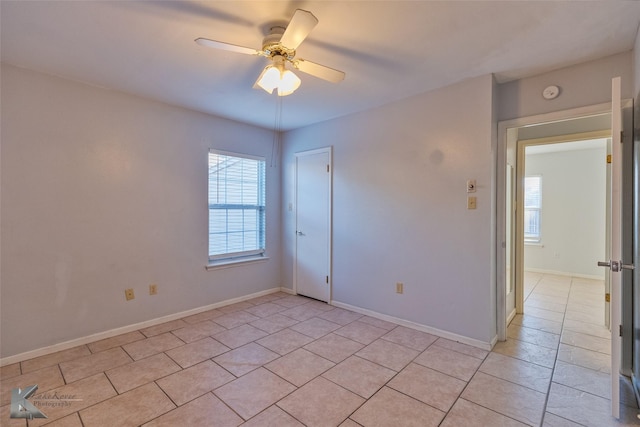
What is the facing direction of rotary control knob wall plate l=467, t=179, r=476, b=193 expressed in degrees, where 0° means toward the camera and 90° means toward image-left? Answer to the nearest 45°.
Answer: approximately 0°

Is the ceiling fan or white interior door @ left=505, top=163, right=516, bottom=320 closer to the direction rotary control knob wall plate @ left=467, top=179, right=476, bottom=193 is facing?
the ceiling fan

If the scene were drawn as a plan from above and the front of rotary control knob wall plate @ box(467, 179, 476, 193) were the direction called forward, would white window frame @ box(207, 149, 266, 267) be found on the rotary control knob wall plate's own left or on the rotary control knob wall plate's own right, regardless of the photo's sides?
on the rotary control knob wall plate's own right

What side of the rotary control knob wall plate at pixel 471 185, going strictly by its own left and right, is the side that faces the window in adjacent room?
back

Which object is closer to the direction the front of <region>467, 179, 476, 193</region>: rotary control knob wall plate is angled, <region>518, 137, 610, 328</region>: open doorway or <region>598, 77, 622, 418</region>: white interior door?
the white interior door

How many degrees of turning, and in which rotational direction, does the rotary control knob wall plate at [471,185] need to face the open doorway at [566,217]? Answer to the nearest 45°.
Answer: approximately 90° to its left

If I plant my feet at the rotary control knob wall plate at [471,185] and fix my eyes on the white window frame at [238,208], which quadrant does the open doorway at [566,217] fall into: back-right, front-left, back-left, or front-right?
back-right

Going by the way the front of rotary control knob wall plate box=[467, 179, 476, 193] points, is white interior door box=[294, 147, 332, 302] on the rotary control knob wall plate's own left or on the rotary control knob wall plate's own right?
on the rotary control knob wall plate's own right

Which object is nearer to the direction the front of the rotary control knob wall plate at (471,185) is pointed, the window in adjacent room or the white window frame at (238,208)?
the white window frame

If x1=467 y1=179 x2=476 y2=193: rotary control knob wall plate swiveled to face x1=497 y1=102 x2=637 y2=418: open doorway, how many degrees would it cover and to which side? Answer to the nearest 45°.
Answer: approximately 135° to its left

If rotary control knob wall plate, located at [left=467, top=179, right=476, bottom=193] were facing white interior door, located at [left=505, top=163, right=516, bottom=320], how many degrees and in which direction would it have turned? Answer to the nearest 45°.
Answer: approximately 180°

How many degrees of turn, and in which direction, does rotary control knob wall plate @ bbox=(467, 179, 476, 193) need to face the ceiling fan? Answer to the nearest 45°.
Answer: approximately 45° to its right
